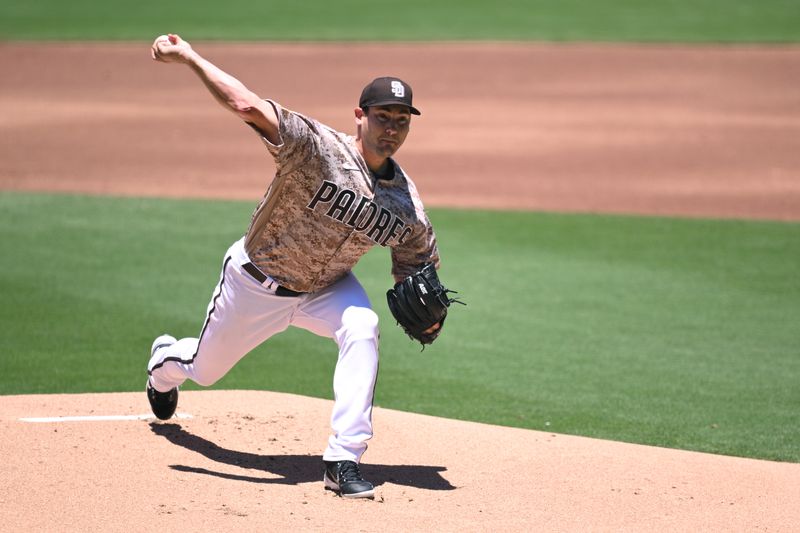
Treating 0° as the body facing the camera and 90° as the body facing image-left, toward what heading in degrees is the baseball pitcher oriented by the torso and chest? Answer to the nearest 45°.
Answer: approximately 315°
